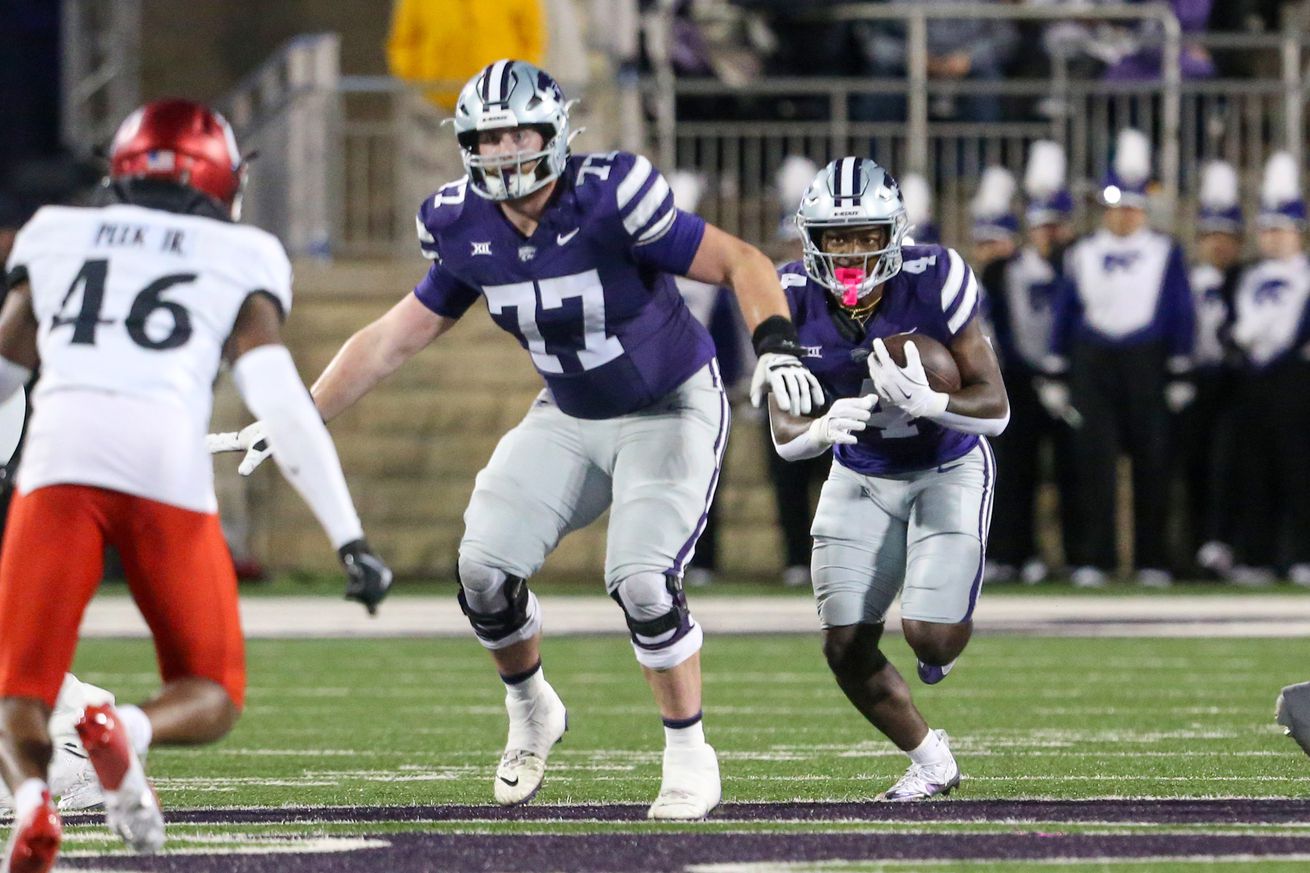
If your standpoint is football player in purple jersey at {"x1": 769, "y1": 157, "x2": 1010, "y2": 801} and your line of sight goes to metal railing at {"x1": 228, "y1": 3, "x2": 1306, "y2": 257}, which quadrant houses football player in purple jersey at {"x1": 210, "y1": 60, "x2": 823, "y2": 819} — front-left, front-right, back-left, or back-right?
back-left

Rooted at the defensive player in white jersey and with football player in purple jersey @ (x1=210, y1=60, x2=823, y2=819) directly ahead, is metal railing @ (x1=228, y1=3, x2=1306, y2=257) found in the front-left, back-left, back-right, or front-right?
front-left

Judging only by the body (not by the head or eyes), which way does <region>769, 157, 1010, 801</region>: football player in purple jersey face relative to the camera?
toward the camera

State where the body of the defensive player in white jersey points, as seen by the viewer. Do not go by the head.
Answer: away from the camera

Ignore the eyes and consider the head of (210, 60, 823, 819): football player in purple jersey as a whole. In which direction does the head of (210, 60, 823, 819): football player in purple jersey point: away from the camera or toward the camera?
toward the camera

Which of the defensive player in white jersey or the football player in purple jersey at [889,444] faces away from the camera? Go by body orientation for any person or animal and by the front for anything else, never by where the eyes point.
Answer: the defensive player in white jersey

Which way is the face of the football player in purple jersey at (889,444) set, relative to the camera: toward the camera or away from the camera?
toward the camera

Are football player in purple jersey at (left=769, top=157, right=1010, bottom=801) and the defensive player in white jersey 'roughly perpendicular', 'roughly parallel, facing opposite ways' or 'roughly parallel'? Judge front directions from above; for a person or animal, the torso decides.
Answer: roughly parallel, facing opposite ways

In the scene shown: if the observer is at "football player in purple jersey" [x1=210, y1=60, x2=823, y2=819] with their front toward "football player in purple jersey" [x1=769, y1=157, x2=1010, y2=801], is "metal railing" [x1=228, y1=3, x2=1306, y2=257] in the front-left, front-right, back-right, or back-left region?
front-left

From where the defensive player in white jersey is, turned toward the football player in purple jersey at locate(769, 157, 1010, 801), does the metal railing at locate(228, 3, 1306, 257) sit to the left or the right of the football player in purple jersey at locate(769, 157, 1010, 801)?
left

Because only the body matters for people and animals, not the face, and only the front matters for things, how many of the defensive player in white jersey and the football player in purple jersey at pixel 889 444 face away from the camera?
1

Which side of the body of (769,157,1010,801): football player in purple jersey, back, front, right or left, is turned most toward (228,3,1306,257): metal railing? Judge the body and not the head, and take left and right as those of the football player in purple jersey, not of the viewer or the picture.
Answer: back

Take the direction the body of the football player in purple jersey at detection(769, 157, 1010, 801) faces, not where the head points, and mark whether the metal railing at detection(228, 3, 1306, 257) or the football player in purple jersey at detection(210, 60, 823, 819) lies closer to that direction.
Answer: the football player in purple jersey

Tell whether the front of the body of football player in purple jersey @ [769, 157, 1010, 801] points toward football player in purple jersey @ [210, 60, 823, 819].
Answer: no
